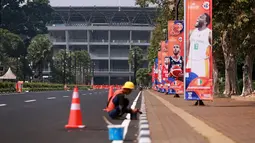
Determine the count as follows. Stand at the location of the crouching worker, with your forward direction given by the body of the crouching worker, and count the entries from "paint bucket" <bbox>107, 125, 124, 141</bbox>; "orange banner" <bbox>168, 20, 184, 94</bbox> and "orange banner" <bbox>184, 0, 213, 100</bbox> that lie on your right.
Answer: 1

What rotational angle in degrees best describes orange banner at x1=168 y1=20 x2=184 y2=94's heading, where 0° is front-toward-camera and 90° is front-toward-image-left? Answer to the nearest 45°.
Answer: approximately 0°

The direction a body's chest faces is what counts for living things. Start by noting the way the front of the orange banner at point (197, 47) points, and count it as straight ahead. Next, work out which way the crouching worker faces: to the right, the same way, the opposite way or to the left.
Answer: to the left

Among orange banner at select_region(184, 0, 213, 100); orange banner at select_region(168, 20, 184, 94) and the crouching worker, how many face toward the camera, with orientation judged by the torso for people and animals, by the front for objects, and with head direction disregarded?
2

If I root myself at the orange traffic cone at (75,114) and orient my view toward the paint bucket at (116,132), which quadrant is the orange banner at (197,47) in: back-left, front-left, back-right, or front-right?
back-left

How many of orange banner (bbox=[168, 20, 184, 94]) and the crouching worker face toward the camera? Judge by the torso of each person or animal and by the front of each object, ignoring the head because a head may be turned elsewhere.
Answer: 1

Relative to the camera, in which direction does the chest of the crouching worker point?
to the viewer's right

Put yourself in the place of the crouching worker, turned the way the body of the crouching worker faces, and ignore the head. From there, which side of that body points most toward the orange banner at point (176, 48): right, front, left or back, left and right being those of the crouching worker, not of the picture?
left

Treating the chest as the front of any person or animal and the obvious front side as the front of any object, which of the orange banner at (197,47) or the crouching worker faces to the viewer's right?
the crouching worker

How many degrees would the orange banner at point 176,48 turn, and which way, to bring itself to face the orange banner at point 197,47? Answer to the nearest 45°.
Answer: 0° — it already faces it

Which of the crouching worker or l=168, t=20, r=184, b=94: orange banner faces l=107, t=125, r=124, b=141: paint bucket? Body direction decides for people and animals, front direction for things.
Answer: the orange banner
